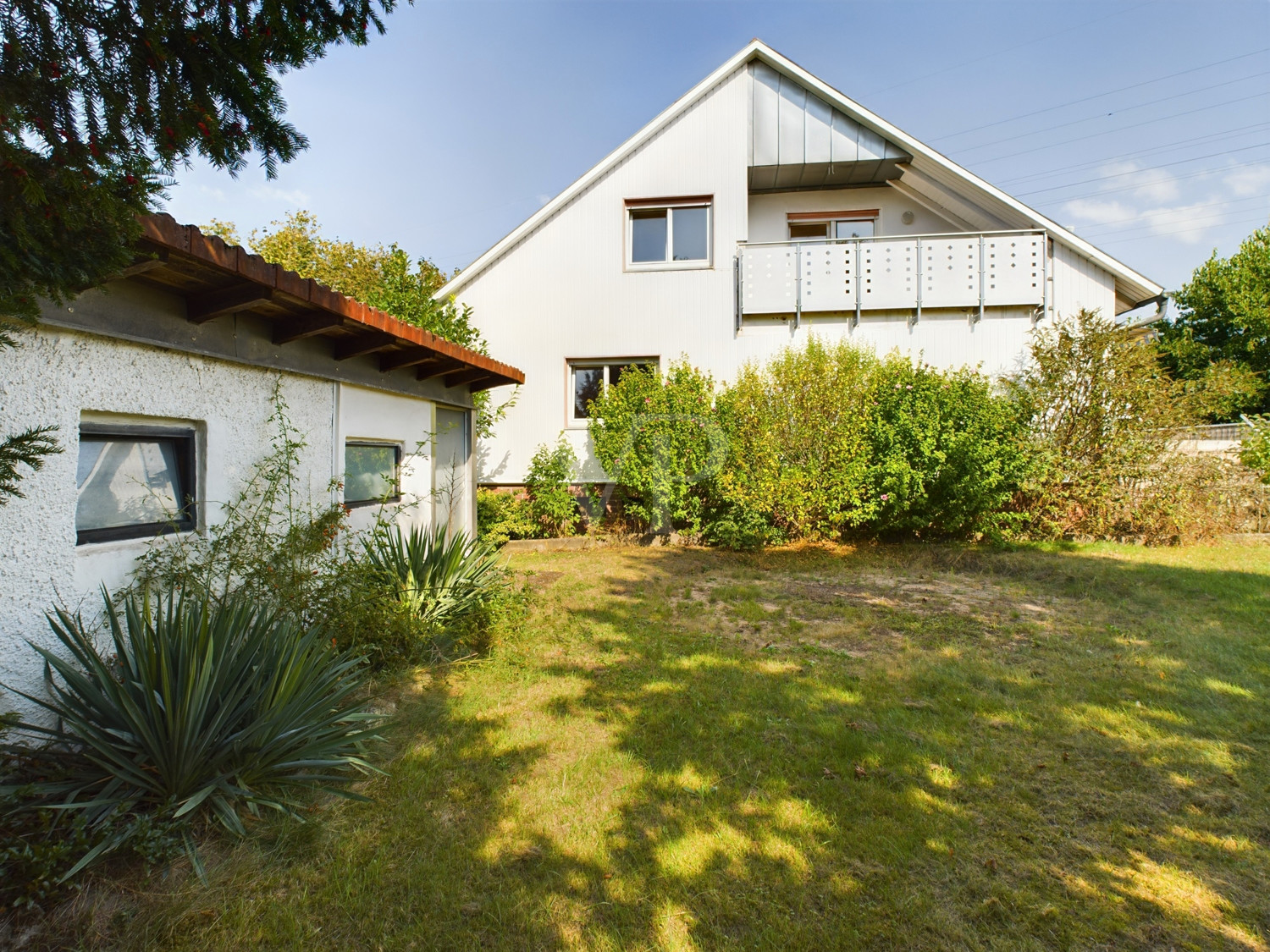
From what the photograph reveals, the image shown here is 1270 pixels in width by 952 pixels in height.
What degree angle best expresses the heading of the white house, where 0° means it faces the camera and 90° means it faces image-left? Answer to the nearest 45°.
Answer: approximately 0°

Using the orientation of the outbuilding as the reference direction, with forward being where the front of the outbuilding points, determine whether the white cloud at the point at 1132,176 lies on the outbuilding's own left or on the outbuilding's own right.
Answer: on the outbuilding's own left

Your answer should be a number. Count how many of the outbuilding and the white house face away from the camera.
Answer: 0

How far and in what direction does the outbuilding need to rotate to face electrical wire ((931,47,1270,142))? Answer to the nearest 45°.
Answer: approximately 45° to its left

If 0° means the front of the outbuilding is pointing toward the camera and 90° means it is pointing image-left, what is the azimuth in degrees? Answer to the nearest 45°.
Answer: approximately 315°

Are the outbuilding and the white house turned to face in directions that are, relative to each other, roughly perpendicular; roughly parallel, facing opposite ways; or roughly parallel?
roughly perpendicular

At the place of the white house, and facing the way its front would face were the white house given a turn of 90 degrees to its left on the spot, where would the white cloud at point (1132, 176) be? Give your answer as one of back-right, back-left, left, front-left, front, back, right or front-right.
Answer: front-left

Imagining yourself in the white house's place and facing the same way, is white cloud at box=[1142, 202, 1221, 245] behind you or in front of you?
behind

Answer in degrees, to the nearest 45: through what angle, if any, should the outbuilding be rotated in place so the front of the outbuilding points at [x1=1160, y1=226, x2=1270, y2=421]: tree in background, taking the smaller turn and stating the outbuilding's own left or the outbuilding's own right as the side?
approximately 45° to the outbuilding's own left

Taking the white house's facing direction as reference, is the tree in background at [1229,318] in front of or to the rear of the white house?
to the rear

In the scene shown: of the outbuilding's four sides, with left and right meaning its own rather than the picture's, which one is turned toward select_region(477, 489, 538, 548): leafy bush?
left
